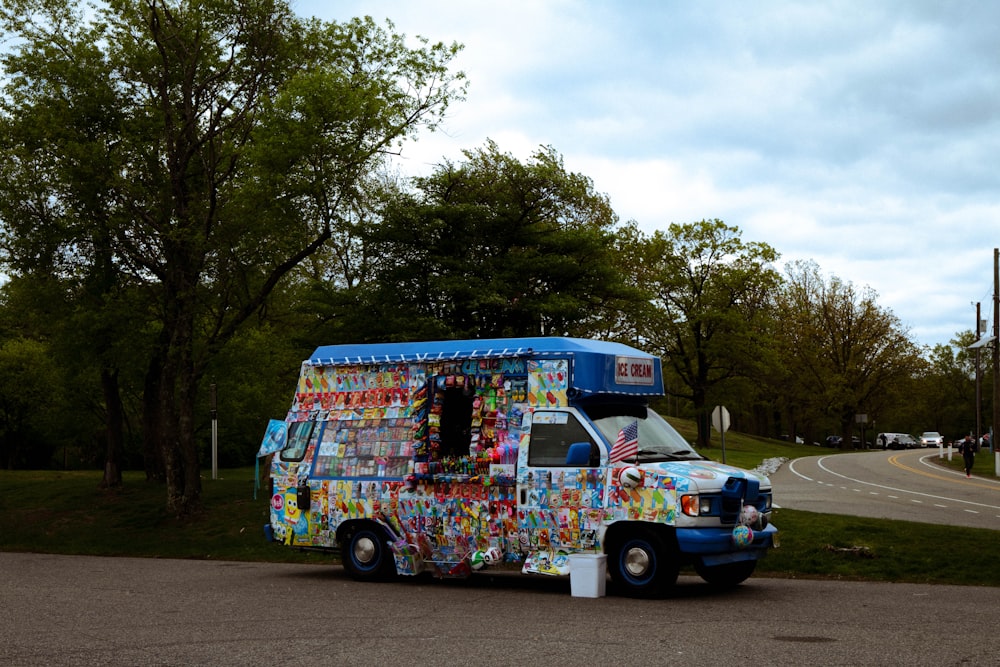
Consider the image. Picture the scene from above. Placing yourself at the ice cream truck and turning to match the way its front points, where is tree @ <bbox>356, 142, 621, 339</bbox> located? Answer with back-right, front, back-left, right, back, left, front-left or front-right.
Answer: back-left

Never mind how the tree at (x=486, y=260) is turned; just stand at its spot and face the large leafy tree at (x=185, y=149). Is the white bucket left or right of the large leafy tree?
left

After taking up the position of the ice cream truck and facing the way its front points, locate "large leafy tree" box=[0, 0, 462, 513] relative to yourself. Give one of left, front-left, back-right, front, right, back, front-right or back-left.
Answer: back

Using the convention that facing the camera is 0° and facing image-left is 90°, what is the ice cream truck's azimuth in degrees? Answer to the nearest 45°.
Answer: approximately 315°
